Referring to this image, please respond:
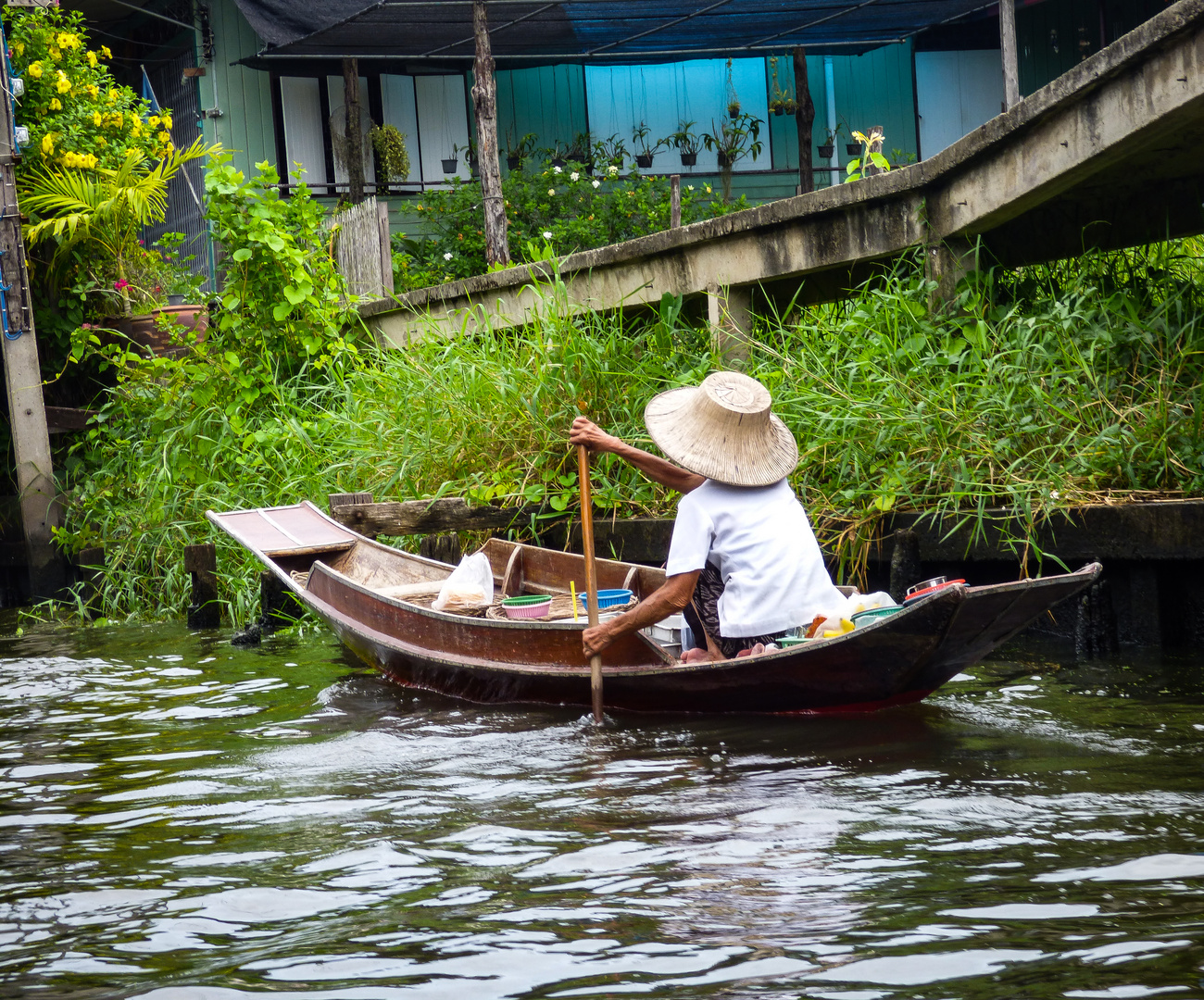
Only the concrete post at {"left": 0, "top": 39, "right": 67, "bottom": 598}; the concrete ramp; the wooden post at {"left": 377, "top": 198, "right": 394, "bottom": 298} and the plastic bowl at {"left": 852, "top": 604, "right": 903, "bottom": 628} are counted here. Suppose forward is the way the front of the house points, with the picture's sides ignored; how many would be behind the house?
0

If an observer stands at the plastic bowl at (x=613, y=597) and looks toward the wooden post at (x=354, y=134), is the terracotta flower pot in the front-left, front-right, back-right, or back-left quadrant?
front-left

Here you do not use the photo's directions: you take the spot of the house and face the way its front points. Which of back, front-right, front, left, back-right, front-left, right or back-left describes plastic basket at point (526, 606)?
front

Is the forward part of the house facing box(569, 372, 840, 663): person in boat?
yes

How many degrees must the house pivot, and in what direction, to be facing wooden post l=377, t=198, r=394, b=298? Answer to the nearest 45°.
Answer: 0° — it already faces it

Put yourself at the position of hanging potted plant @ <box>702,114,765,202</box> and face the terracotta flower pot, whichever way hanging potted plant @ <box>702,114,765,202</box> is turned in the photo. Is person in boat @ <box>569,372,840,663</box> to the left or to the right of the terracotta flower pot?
left

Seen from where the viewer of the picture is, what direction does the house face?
facing the viewer

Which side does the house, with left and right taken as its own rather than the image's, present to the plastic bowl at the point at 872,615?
front

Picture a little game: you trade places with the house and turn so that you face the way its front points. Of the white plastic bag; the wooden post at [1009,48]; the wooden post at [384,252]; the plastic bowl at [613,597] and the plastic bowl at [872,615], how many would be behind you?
0

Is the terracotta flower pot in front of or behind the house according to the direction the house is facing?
in front

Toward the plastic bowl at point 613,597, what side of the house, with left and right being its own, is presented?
front

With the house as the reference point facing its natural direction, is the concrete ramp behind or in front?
in front

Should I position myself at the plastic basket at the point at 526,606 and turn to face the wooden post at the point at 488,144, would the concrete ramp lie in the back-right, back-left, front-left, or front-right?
front-right

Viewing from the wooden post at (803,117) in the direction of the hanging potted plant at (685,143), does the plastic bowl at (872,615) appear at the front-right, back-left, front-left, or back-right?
back-left

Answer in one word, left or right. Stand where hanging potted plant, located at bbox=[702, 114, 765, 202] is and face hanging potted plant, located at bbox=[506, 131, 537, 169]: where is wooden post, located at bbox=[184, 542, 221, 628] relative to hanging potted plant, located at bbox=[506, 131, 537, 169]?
left

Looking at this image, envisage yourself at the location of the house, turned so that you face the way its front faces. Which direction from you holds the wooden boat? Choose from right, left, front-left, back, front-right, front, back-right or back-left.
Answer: front
